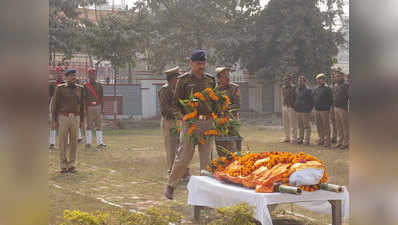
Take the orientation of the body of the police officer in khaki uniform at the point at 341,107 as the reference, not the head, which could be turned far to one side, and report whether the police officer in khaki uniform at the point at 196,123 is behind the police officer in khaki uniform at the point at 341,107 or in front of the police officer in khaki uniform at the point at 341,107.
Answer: in front

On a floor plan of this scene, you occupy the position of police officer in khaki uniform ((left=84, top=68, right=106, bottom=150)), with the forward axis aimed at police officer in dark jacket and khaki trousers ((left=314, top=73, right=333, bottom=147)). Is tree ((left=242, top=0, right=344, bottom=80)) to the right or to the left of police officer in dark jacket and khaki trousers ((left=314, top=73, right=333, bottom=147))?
left

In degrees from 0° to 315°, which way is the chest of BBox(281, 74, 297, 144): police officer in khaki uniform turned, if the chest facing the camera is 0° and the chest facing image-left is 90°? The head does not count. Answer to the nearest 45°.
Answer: approximately 45°

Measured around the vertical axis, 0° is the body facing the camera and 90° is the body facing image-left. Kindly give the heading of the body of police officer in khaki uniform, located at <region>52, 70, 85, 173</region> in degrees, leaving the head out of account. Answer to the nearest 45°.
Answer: approximately 0°

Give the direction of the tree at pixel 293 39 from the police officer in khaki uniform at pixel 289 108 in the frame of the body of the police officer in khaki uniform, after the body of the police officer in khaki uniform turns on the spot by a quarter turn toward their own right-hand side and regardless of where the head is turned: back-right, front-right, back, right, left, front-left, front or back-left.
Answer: front-right

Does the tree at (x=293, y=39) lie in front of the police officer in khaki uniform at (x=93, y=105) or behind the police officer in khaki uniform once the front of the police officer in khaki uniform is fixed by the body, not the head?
behind

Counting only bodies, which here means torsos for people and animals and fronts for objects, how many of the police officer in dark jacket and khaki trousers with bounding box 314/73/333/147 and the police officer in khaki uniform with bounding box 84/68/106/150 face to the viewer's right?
0
